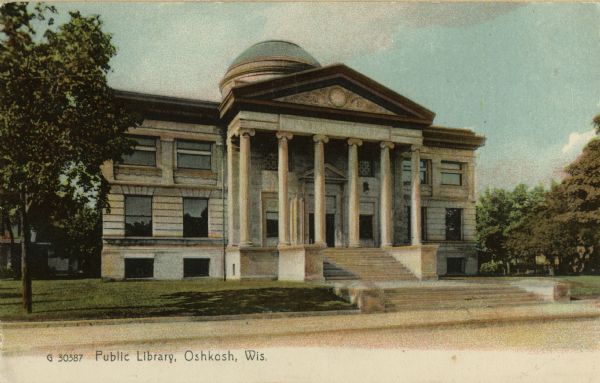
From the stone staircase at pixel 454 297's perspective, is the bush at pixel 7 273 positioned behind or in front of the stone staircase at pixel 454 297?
behind

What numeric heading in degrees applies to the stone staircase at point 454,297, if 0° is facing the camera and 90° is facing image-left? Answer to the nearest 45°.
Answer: approximately 315°

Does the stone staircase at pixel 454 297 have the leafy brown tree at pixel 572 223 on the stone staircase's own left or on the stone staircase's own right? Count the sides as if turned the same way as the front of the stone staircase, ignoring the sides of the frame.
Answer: on the stone staircase's own left

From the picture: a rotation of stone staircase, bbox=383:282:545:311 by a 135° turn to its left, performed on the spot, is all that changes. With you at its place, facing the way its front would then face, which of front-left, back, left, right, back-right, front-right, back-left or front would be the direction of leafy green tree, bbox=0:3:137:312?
back-left
